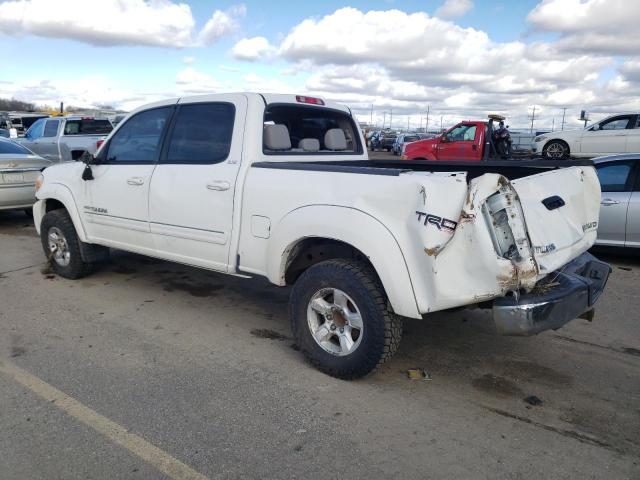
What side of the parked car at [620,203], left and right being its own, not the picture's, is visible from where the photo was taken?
left

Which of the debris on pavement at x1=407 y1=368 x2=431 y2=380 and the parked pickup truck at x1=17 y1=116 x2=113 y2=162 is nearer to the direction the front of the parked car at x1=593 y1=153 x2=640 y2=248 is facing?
the parked pickup truck

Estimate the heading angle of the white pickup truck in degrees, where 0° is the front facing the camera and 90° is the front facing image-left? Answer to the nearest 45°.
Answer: approximately 135°

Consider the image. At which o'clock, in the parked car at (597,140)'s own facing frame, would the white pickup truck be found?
The white pickup truck is roughly at 9 o'clock from the parked car.

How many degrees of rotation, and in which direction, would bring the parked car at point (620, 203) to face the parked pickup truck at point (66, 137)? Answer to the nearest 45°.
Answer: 0° — it already faces it

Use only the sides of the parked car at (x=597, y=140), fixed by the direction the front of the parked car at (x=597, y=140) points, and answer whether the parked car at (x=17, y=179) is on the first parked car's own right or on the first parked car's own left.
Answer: on the first parked car's own left

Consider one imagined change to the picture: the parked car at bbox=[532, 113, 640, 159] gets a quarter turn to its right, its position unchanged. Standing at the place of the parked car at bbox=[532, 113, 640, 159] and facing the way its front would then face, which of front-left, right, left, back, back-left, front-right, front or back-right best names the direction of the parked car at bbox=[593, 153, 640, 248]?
back

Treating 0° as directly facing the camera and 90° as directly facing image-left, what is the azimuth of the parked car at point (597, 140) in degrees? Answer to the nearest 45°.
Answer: approximately 90°

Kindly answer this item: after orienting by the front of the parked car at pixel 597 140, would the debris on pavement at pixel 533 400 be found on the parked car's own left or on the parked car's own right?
on the parked car's own left
